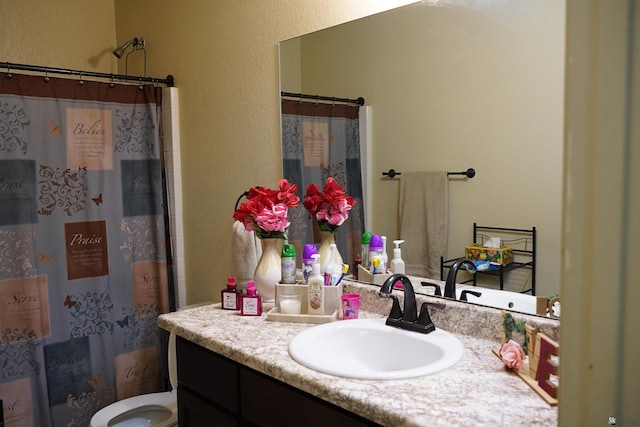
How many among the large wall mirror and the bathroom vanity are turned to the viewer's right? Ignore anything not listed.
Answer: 0

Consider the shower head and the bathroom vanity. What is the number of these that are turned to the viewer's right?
0

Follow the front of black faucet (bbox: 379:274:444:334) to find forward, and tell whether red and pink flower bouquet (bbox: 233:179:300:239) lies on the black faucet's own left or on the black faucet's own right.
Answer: on the black faucet's own right

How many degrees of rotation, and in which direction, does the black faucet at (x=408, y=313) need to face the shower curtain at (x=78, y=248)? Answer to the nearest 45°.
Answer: approximately 45° to its right

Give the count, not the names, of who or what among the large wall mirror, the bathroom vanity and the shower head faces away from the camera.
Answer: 0

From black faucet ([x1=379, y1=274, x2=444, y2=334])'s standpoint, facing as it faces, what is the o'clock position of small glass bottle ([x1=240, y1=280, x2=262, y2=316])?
The small glass bottle is roughly at 2 o'clock from the black faucet.

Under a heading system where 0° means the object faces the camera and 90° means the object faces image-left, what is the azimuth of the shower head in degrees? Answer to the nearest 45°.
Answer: approximately 45°

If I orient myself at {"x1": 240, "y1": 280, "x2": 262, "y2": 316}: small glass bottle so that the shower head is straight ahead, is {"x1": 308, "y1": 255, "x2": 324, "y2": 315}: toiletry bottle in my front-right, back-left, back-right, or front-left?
back-right

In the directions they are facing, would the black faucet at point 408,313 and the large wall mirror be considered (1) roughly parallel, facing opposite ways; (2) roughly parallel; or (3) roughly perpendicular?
roughly parallel

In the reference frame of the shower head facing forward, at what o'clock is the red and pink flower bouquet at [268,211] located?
The red and pink flower bouquet is roughly at 10 o'clock from the shower head.
